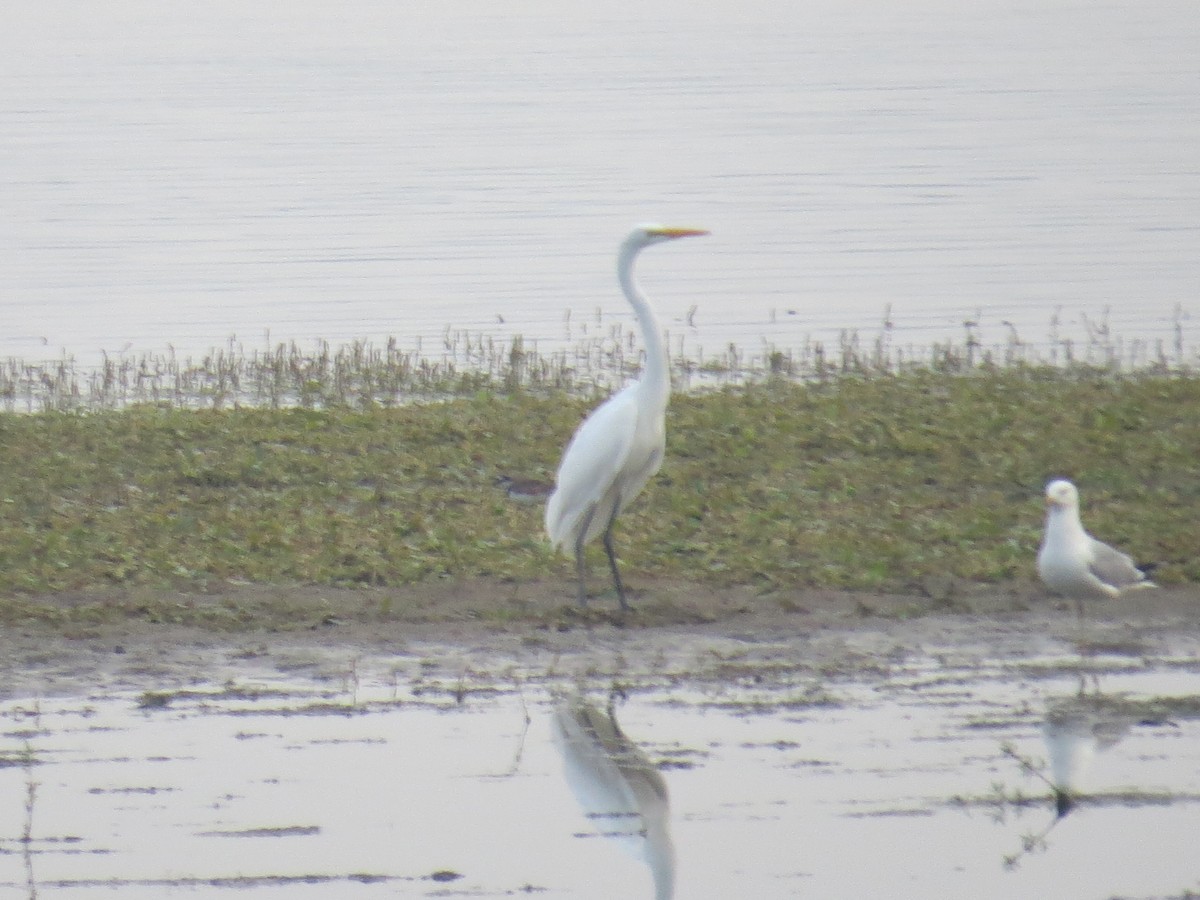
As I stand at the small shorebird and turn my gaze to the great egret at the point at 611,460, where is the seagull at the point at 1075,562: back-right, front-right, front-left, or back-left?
front-left

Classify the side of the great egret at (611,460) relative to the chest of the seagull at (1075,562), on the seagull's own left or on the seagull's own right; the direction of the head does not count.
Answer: on the seagull's own right

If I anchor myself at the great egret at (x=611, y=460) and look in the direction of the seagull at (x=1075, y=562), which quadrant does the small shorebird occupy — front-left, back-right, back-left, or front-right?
back-left

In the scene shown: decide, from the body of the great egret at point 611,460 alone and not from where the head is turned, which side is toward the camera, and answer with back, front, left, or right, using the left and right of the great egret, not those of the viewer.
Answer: right

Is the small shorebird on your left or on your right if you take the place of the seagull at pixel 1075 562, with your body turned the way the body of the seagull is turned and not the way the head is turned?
on your right

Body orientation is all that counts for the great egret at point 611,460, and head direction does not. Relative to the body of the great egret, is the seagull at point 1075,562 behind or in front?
in front

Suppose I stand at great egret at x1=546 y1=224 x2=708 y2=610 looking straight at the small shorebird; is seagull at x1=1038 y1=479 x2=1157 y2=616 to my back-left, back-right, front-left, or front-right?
back-right

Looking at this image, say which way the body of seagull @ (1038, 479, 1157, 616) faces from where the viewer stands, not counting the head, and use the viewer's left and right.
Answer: facing the viewer and to the left of the viewer
